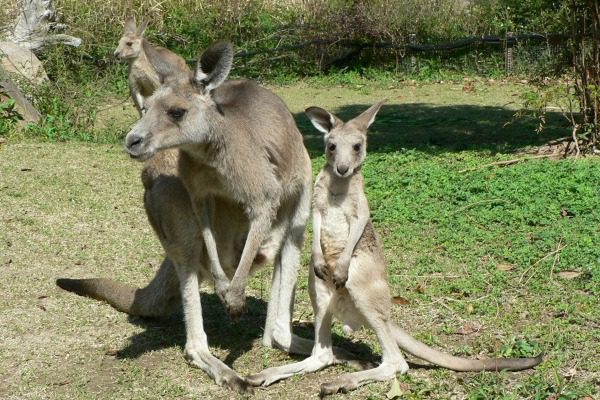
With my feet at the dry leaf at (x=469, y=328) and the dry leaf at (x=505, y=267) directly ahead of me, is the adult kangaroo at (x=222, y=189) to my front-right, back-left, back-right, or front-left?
back-left

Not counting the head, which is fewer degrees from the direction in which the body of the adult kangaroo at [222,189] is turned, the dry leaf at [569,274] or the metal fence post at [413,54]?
the dry leaf

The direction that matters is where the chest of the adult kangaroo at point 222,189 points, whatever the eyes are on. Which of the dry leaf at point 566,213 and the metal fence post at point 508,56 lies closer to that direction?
the dry leaf

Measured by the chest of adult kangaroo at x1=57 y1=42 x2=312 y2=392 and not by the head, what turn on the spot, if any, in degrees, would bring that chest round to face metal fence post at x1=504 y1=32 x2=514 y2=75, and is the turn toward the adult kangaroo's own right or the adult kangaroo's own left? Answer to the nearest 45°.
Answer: approximately 90° to the adult kangaroo's own left

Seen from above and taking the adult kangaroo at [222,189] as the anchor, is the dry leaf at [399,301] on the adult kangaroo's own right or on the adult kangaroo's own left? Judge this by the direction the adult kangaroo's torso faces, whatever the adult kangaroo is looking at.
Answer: on the adult kangaroo's own left

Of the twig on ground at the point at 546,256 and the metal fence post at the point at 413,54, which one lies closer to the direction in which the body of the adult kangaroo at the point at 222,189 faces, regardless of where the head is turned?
the twig on ground

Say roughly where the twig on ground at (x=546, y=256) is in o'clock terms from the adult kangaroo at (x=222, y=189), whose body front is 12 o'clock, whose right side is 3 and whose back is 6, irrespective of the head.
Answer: The twig on ground is roughly at 8 o'clock from the adult kangaroo.

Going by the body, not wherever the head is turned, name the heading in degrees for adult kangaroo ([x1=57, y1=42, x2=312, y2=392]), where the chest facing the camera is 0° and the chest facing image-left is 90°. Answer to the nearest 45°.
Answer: approximately 315°

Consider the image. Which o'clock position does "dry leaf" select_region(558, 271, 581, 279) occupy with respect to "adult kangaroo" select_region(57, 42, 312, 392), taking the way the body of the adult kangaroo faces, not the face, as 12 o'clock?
The dry leaf is roughly at 10 o'clock from the adult kangaroo.

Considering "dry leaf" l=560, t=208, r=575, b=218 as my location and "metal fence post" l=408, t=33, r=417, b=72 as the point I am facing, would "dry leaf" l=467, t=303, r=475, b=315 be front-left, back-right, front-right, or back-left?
back-left

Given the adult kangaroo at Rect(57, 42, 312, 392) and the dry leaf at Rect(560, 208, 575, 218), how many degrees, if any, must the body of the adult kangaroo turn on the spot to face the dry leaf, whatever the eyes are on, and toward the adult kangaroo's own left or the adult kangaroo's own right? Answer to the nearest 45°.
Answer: approximately 90° to the adult kangaroo's own left

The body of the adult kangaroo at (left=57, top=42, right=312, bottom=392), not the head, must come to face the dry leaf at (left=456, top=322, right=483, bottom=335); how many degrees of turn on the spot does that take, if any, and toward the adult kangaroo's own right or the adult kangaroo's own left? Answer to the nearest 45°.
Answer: approximately 45° to the adult kangaroo's own left

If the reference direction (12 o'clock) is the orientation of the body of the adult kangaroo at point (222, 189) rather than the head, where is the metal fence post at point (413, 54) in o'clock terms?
The metal fence post is roughly at 8 o'clock from the adult kangaroo.
